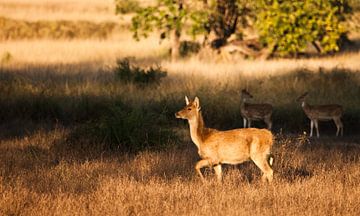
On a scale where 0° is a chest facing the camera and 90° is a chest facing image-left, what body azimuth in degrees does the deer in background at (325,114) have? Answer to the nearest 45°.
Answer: approximately 90°

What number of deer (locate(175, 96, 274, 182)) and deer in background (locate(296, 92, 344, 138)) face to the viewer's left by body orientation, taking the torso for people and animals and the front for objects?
2

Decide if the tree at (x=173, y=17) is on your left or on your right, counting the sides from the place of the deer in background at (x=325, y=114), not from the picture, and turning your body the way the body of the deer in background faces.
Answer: on your right

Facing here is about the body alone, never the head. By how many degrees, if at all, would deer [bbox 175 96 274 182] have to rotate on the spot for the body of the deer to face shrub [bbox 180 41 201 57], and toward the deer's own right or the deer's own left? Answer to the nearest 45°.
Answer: approximately 90° to the deer's own right

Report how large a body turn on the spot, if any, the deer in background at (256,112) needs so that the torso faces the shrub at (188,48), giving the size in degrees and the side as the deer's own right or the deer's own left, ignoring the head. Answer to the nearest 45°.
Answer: approximately 90° to the deer's own right

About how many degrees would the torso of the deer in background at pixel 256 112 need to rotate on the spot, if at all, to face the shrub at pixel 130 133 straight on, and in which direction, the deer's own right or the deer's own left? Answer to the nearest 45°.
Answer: approximately 45° to the deer's own left

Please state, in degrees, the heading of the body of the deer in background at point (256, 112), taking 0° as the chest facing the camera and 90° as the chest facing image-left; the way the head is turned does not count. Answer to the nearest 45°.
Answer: approximately 90°

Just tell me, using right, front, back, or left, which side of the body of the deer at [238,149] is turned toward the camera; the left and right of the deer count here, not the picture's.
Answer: left

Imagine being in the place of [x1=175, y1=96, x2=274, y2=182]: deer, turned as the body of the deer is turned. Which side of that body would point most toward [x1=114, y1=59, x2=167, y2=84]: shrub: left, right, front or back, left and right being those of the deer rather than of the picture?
right
